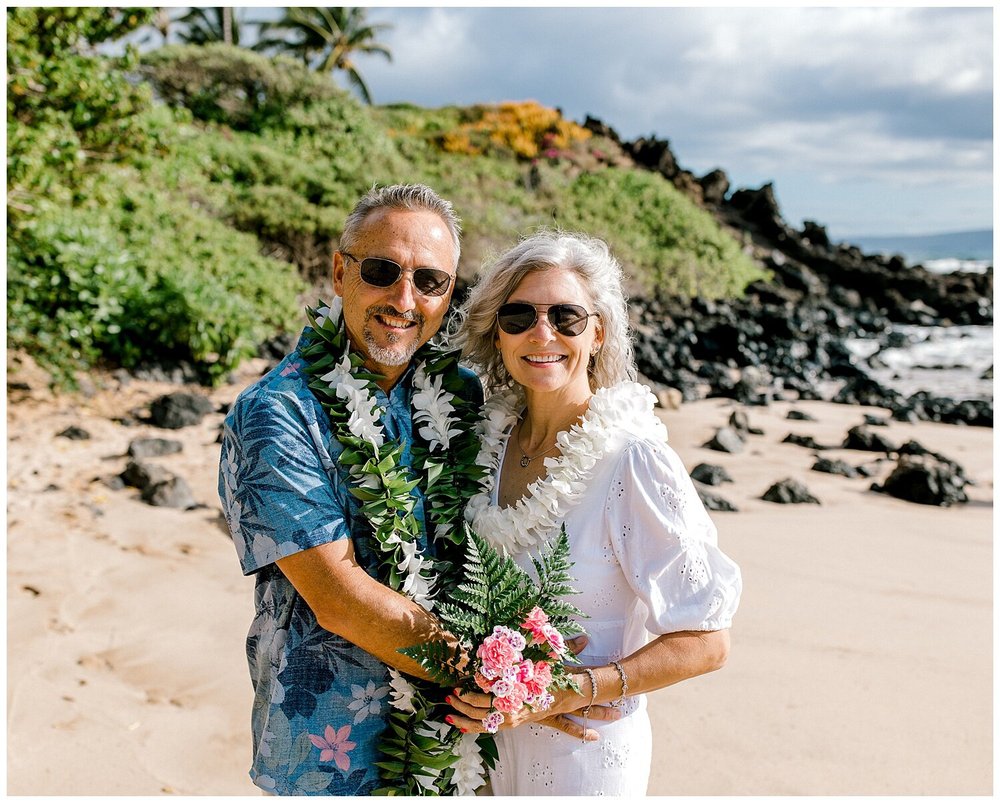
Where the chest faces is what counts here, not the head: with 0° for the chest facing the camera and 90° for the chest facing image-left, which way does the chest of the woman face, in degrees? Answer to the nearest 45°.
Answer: approximately 45°

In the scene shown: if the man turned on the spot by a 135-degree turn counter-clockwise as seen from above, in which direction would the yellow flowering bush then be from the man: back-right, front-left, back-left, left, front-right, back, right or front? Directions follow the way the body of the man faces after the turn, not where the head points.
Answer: front

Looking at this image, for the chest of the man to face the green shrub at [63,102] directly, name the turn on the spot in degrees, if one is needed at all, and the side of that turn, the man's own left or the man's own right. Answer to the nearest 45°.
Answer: approximately 180°

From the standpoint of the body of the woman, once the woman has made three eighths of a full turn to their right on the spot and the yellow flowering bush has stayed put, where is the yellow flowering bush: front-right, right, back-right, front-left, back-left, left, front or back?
front

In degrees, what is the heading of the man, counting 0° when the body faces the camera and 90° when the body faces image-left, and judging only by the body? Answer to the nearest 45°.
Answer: approximately 315°

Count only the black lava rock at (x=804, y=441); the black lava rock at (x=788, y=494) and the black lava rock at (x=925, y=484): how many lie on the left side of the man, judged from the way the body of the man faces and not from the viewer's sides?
3

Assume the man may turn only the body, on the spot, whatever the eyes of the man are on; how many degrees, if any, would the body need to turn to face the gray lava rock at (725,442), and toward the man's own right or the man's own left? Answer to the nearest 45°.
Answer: approximately 90° to the man's own left

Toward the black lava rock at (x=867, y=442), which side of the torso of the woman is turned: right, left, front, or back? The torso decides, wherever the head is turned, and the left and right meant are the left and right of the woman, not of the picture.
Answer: back

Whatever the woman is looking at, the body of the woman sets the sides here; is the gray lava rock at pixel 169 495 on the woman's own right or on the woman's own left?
on the woman's own right

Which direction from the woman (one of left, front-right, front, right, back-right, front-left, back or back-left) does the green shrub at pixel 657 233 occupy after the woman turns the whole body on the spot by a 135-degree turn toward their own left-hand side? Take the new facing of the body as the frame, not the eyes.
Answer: left
